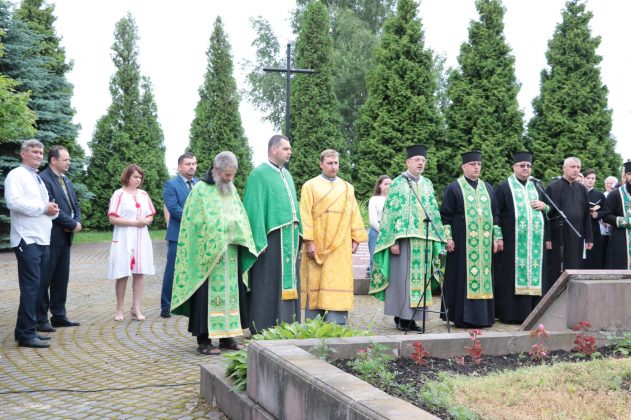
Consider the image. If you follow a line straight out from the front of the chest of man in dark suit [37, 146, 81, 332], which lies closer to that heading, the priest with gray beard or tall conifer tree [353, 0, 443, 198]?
the priest with gray beard

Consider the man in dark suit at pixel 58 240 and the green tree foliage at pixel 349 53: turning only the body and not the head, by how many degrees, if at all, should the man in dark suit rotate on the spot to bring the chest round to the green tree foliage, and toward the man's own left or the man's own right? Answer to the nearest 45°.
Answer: approximately 90° to the man's own left

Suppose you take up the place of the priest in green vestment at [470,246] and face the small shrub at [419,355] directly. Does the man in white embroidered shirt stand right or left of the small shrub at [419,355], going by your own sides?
right

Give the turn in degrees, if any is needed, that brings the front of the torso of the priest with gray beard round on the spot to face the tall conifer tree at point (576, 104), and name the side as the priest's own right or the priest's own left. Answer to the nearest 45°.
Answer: approximately 90° to the priest's own left

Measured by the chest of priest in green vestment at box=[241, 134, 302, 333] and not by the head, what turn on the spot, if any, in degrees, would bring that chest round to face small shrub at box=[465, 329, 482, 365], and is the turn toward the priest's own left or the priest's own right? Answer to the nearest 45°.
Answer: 0° — they already face it

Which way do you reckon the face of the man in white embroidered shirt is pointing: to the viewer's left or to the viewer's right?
to the viewer's right
